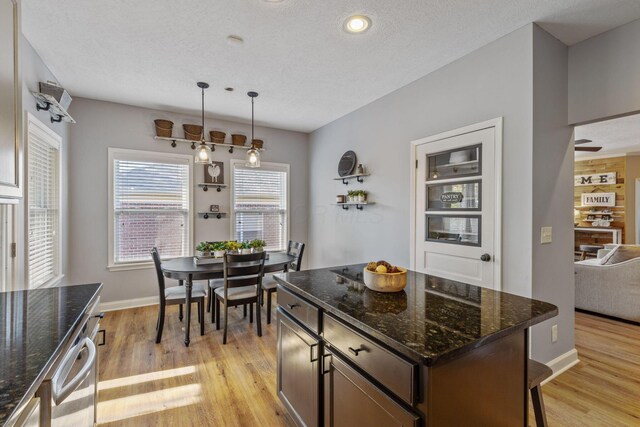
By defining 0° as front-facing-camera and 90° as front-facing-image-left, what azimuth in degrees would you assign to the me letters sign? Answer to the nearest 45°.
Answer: approximately 0°

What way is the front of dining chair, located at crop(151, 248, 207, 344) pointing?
to the viewer's right

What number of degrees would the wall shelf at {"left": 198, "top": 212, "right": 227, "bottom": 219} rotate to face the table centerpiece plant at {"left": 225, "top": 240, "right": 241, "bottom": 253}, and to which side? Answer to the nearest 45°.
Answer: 0° — it already faces it

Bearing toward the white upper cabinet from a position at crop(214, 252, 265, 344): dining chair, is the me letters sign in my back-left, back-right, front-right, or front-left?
back-left

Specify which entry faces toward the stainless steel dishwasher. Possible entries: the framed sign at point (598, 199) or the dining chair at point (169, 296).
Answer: the framed sign

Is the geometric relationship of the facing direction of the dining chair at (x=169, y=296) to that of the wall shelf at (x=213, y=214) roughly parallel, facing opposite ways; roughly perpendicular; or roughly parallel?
roughly perpendicular

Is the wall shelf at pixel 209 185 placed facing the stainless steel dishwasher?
yes

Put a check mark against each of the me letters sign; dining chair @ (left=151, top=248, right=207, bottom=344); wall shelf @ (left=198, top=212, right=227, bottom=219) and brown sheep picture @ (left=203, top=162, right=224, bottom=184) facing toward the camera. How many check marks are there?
3

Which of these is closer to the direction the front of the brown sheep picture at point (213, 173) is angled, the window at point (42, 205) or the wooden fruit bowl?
the wooden fruit bowl
